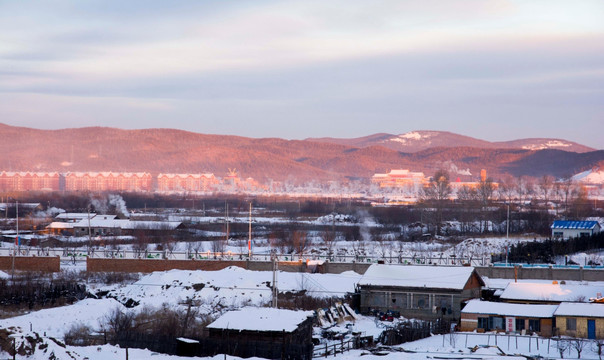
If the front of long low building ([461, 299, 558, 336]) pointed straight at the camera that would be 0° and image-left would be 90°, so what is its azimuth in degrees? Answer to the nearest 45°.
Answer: approximately 0°

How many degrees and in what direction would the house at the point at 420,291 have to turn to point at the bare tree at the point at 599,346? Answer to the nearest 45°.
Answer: approximately 45° to its left

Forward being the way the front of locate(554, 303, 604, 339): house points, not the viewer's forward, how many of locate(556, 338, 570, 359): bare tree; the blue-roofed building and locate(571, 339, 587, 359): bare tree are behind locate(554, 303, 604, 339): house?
1

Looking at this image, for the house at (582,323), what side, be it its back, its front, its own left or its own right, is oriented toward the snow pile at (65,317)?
right

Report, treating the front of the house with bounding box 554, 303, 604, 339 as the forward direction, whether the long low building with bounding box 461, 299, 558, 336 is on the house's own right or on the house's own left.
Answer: on the house's own right

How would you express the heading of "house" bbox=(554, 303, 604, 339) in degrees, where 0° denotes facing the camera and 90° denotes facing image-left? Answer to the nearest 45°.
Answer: approximately 0°

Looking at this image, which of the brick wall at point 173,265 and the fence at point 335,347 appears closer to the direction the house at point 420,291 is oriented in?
the fence

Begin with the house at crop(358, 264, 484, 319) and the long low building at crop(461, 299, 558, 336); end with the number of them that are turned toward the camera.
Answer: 2

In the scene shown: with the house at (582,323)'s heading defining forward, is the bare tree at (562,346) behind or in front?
in front

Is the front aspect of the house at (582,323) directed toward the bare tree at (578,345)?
yes

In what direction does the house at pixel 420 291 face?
toward the camera

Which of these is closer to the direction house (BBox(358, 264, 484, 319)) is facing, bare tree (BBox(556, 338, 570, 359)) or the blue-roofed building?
the bare tree
